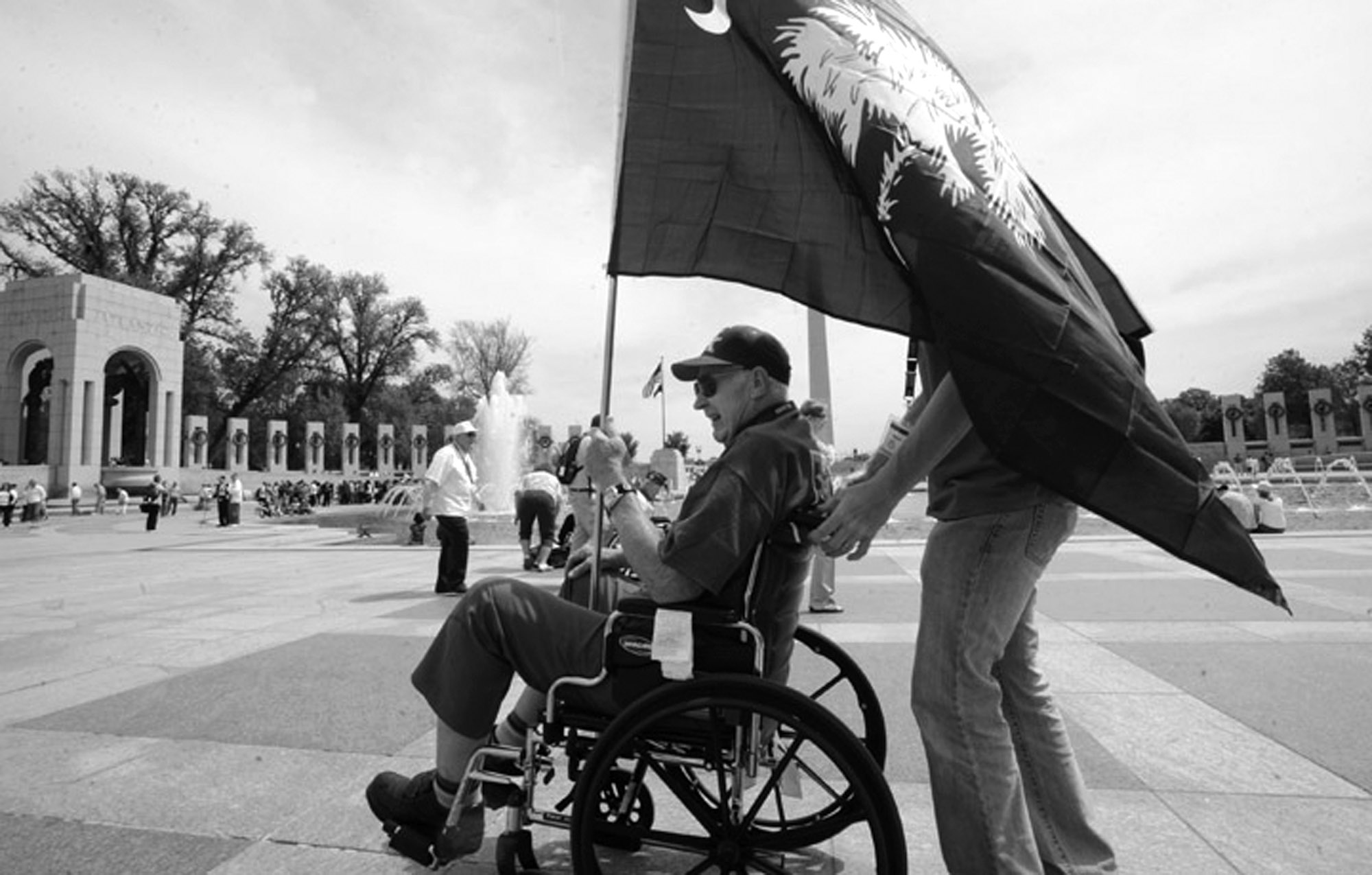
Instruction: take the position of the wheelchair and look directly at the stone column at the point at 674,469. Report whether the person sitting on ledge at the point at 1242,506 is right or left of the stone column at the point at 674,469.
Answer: right

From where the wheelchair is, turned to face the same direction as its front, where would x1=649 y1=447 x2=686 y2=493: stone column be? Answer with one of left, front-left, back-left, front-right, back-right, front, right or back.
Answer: right

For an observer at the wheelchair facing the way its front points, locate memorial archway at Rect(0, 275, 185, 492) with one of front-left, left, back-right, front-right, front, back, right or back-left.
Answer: front-right

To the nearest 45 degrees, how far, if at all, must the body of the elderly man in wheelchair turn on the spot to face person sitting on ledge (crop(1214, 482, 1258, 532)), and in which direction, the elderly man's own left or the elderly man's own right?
approximately 135° to the elderly man's own right

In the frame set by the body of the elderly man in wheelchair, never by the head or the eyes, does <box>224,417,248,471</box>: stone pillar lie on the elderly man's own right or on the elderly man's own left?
on the elderly man's own right

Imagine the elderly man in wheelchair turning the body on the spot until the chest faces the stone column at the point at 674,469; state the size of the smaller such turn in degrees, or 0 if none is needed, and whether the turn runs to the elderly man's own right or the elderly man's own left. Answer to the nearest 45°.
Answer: approximately 90° to the elderly man's own right

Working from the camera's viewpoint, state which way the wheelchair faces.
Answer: facing to the left of the viewer

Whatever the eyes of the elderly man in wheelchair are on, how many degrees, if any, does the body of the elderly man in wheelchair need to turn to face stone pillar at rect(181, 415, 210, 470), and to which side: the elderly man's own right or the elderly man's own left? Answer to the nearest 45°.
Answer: approximately 45° to the elderly man's own right

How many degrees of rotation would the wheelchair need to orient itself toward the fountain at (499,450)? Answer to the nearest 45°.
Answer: approximately 90° to its right

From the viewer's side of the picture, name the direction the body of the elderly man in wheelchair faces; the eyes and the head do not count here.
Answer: to the viewer's left

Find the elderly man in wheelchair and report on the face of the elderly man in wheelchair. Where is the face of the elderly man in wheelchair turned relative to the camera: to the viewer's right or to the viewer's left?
to the viewer's left

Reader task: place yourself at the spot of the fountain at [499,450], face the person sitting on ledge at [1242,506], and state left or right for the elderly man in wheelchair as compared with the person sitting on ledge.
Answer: right
